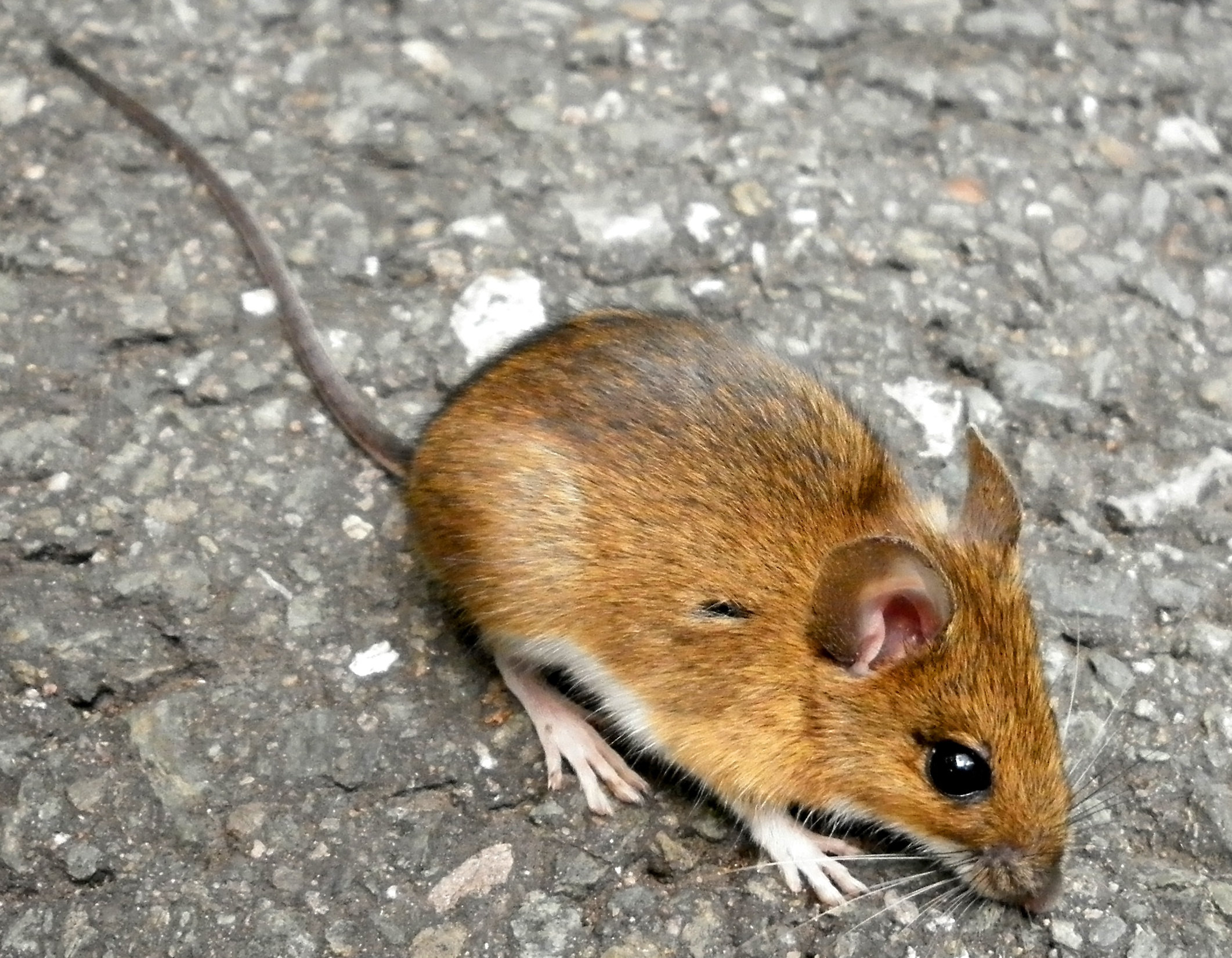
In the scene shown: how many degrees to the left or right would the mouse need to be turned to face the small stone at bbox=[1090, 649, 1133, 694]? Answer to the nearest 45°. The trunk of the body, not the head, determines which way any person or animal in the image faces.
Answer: approximately 45° to its left

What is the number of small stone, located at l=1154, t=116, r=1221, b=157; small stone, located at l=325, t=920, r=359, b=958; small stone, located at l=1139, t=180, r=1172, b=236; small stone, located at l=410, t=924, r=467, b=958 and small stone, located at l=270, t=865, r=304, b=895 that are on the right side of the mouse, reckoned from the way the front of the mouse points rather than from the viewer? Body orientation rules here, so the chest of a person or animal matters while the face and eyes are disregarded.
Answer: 3

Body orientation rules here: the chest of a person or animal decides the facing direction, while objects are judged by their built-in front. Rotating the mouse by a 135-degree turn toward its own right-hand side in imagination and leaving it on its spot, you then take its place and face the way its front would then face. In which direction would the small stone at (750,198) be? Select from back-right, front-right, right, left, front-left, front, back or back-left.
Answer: right

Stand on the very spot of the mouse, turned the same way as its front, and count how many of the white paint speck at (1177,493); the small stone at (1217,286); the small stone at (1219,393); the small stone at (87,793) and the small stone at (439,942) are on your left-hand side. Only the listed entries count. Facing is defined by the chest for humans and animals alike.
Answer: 3

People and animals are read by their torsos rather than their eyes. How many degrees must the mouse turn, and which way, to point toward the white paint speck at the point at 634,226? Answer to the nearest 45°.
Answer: approximately 135° to its left

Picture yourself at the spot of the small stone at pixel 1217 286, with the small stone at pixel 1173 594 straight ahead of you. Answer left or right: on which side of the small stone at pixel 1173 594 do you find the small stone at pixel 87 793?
right

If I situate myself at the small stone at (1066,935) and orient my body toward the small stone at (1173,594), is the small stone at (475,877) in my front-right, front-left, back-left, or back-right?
back-left

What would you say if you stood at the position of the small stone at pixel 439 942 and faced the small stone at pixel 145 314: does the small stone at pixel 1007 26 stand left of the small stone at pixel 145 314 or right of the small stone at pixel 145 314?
right

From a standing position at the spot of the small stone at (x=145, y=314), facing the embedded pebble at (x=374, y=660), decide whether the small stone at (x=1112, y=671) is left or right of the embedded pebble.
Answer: left

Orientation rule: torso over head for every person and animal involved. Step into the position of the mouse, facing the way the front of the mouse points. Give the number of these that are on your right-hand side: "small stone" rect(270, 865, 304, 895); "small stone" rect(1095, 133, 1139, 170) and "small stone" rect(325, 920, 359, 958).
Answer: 2

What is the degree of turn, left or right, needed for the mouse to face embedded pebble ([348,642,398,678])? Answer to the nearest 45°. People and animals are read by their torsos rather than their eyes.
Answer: approximately 135° to its right

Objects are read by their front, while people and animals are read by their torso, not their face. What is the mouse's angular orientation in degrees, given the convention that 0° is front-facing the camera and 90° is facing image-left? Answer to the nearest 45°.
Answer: approximately 315°

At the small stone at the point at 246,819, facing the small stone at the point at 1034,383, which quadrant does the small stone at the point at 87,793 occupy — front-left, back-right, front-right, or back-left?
back-left

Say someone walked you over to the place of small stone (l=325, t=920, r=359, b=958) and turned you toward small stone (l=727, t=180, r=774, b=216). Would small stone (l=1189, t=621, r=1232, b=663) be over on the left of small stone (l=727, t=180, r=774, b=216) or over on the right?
right

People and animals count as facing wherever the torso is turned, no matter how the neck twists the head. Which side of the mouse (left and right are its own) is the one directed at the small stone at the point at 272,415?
back
